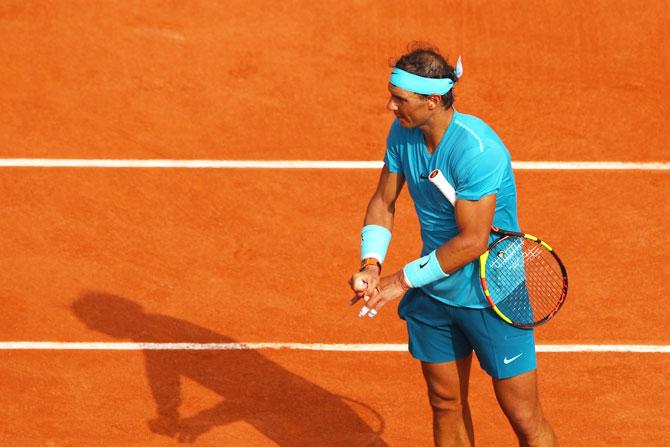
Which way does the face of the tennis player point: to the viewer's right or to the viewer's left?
to the viewer's left

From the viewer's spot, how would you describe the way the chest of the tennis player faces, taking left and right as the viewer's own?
facing the viewer and to the left of the viewer
